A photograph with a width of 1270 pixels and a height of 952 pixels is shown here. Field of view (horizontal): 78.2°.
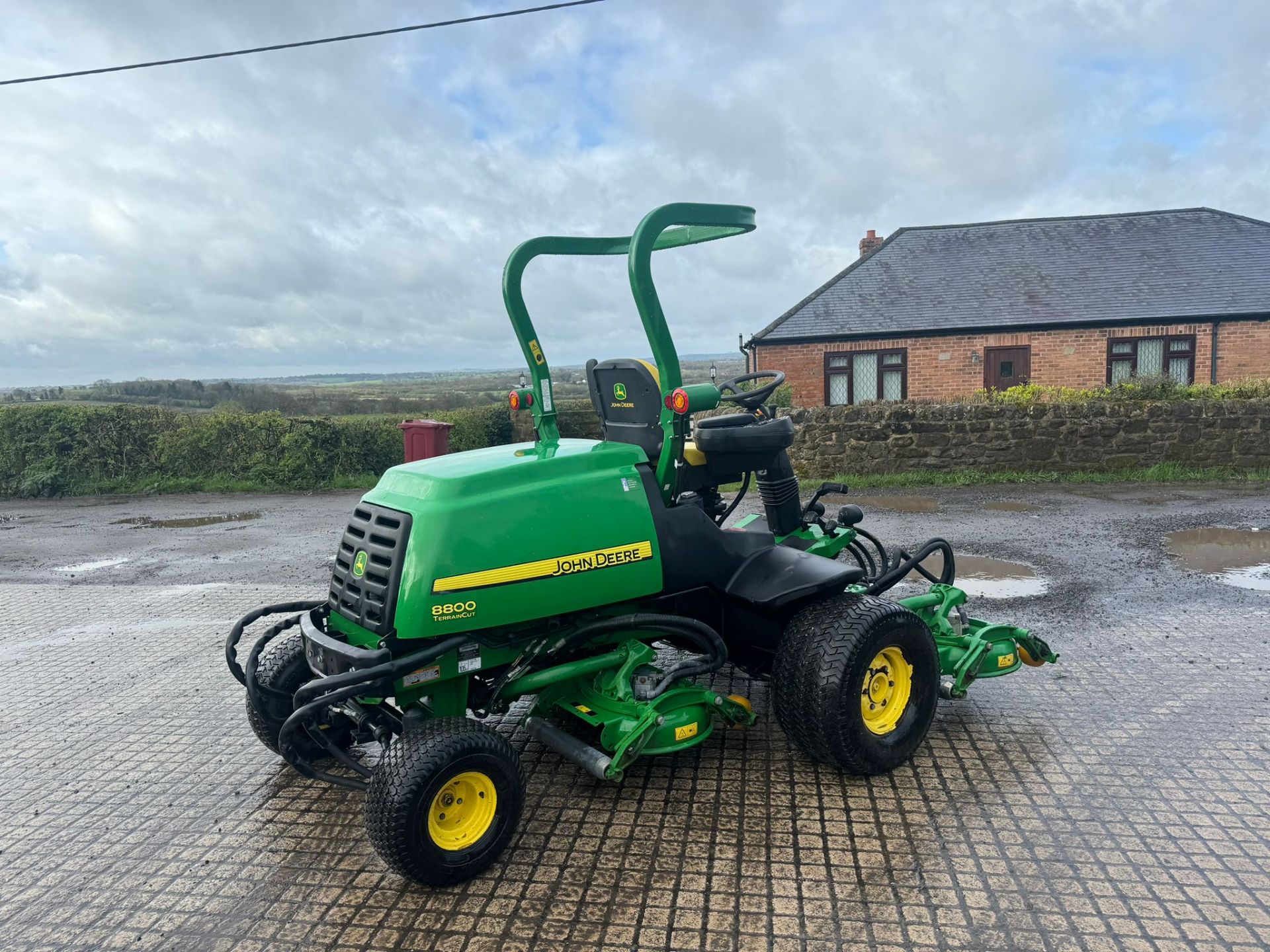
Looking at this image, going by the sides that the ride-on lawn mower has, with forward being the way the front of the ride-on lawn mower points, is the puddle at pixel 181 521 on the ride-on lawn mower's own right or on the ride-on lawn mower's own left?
on the ride-on lawn mower's own left

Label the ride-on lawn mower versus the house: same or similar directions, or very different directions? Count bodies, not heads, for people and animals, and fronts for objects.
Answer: very different directions

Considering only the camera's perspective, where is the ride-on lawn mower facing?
facing away from the viewer and to the right of the viewer

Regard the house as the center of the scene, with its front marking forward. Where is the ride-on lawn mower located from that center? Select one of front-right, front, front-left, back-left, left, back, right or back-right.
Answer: front

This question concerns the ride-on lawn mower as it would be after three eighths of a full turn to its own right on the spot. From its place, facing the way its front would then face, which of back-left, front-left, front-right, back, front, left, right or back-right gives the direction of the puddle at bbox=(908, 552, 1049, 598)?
back-left

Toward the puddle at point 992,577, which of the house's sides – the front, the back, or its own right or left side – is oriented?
front

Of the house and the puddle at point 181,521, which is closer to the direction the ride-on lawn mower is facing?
the house

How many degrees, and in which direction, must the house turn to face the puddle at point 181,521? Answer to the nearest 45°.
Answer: approximately 45° to its right

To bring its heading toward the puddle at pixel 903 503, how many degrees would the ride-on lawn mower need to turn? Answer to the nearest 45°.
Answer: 0° — it already faces it

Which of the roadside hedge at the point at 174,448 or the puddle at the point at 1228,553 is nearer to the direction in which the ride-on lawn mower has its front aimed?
the puddle

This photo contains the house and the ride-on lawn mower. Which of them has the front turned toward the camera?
the house

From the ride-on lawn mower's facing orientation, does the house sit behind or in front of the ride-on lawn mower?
in front

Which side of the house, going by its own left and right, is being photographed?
front

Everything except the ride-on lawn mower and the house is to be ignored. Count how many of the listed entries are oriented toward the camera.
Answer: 1

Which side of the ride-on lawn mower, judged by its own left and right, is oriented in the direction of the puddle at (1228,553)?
front

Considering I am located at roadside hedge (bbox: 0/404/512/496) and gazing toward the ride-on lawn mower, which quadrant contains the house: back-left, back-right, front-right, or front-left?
front-left
